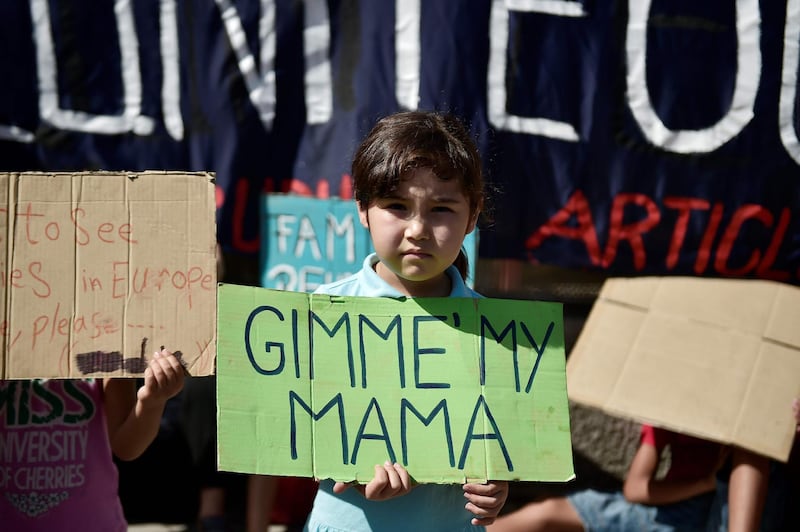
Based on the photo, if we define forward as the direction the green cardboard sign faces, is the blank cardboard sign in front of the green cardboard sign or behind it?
behind

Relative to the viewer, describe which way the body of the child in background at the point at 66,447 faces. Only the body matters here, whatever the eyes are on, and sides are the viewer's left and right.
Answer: facing the viewer

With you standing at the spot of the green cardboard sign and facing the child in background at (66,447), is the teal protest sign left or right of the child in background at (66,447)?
right

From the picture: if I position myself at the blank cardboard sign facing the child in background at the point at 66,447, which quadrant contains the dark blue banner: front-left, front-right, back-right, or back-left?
front-right

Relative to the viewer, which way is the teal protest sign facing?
toward the camera

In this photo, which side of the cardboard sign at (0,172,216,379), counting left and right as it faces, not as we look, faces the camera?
front

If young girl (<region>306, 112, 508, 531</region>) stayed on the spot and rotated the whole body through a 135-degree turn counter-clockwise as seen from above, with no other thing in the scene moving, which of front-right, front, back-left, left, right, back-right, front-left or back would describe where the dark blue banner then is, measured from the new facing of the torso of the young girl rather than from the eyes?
front-left

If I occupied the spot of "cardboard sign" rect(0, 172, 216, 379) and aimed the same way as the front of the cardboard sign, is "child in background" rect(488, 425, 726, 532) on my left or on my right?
on my left

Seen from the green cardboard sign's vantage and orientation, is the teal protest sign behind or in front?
behind

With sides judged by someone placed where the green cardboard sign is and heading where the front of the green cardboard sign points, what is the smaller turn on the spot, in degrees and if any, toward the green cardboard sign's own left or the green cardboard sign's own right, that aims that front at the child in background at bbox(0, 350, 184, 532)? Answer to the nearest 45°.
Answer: approximately 135° to the green cardboard sign's own right

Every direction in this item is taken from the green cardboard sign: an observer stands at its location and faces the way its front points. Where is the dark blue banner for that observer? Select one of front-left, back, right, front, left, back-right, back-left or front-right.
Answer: back

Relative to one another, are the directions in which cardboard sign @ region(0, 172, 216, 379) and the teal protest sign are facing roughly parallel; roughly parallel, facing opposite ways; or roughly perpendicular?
roughly parallel
